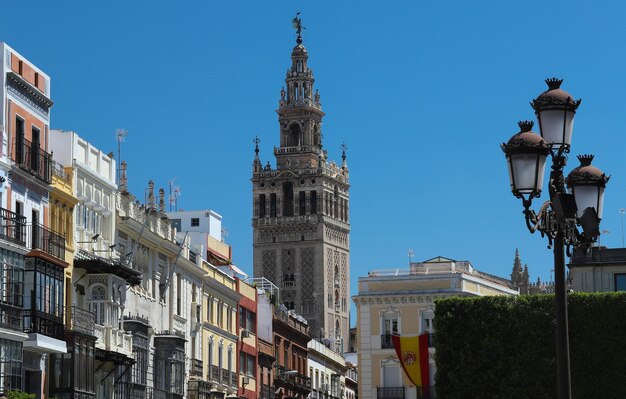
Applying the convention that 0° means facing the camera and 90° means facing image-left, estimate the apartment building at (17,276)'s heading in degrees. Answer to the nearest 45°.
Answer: approximately 315°

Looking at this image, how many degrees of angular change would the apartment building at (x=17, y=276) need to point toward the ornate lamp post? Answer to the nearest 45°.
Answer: approximately 45° to its right
